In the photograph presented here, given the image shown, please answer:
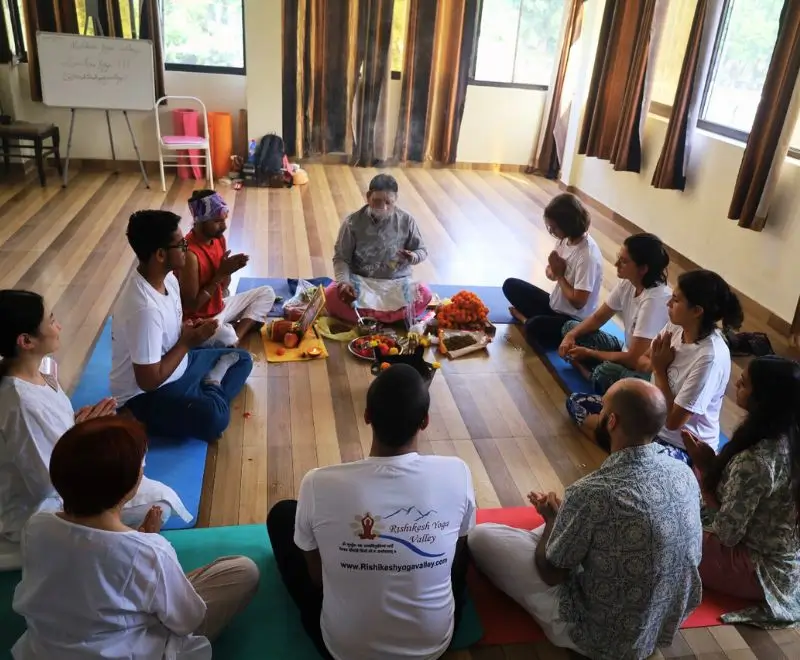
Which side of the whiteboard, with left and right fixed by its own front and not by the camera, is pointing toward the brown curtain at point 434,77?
left

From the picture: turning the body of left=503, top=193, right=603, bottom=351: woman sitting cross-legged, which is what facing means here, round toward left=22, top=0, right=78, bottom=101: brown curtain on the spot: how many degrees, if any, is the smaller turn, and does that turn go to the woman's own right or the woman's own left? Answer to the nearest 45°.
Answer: approximately 45° to the woman's own right

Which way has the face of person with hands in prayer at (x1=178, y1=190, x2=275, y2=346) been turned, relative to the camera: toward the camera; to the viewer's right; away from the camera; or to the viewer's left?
to the viewer's right

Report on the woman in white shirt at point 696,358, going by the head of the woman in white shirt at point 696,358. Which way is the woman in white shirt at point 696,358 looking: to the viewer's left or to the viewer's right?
to the viewer's left

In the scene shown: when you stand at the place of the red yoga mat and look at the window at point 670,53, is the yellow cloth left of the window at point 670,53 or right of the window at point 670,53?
left

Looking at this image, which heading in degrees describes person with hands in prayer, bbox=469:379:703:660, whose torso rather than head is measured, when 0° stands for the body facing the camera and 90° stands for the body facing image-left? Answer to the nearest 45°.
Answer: approximately 135°

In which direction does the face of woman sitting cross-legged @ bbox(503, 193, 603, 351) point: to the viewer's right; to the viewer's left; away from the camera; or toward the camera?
to the viewer's left

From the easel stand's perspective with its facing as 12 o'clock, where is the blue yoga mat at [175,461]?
The blue yoga mat is roughly at 12 o'clock from the easel stand.

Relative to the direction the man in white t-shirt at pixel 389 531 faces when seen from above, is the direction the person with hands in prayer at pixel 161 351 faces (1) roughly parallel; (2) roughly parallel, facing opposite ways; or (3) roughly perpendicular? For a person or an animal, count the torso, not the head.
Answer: roughly perpendicular

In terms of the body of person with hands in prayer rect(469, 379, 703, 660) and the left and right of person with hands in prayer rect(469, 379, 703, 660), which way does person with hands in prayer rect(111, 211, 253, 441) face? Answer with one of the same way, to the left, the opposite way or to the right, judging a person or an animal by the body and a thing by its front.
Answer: to the right

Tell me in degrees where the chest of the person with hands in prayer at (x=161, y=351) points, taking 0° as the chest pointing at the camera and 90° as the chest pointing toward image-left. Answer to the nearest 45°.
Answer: approximately 270°

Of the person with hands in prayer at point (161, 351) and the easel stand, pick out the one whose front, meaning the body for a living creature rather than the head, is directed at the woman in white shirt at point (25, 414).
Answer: the easel stand

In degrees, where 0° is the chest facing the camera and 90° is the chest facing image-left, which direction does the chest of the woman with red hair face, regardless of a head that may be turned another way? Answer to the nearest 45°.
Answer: approximately 225°

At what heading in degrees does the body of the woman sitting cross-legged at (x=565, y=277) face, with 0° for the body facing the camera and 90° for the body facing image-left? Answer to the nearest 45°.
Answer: approximately 90°
